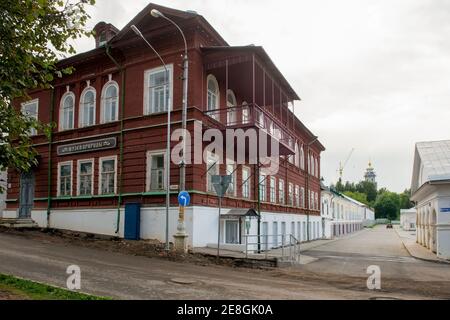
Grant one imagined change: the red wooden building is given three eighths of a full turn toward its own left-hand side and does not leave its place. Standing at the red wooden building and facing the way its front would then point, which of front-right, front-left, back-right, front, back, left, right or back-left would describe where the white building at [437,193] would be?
front

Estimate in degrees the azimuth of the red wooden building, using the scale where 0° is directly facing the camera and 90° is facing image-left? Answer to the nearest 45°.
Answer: approximately 45°
